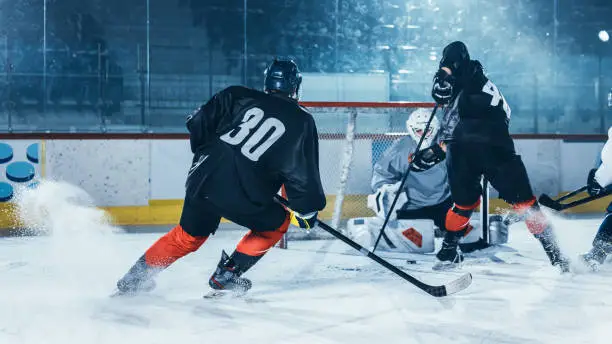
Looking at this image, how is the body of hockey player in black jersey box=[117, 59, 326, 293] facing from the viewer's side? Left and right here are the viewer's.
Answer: facing away from the viewer and to the right of the viewer

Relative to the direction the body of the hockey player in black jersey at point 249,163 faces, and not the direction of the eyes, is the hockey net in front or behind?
in front

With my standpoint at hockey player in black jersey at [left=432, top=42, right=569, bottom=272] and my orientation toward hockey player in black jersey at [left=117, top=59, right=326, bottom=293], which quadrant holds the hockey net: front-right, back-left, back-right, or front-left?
back-right

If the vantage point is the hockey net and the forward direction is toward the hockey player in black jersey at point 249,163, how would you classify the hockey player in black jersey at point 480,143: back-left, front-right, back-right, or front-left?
front-left

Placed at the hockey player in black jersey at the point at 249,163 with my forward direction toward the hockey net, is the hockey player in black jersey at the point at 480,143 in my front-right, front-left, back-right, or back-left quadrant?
front-right

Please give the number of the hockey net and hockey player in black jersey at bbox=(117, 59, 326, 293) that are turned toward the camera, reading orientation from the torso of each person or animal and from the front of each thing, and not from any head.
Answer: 1

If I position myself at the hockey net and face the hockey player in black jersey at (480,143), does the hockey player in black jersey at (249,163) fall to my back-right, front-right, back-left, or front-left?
front-right

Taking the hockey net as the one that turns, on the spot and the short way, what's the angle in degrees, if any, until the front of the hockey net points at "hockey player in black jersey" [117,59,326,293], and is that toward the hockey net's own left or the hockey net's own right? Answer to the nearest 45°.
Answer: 0° — it already faces them

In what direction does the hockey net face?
toward the camera

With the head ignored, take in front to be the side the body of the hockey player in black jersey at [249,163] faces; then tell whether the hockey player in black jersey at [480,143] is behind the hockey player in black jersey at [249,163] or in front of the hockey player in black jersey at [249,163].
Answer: in front
